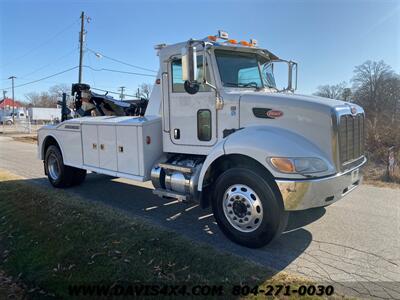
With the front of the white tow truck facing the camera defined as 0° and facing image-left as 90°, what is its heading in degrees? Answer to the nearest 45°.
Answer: approximately 315°

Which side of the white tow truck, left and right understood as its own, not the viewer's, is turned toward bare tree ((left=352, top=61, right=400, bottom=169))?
left
